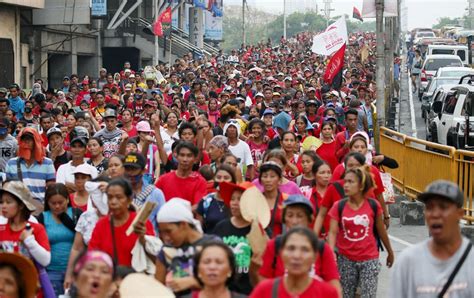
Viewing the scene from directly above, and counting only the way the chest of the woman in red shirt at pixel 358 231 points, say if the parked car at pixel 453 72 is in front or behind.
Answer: behind

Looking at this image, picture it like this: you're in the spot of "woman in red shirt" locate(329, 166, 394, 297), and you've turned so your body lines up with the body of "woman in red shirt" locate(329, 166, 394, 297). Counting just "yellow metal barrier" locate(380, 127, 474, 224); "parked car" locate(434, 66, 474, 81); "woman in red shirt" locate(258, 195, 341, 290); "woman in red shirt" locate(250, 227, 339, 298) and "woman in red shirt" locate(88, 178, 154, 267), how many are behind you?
2

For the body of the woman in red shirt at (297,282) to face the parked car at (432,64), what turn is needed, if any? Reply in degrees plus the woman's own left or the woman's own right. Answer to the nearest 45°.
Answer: approximately 180°

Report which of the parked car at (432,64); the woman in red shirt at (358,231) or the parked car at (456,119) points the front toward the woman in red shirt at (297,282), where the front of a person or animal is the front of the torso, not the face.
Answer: the woman in red shirt at (358,231)
